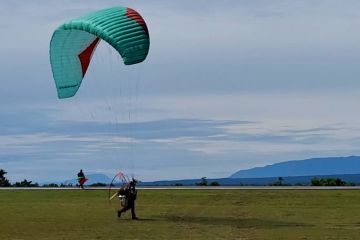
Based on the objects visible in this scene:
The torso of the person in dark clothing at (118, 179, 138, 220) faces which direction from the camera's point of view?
to the viewer's right
